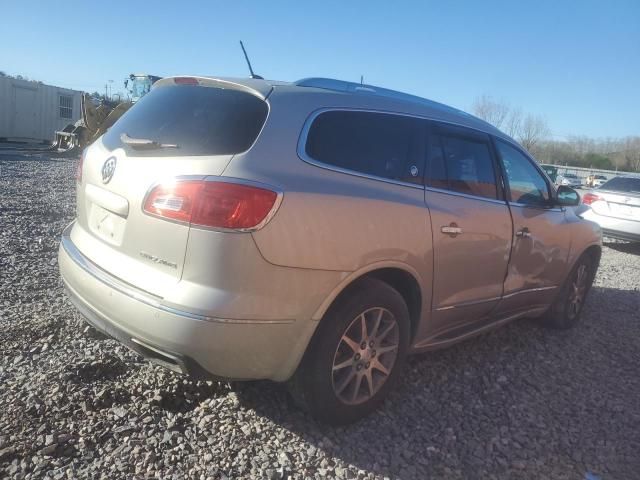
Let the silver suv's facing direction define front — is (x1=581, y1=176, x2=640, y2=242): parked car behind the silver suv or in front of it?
in front

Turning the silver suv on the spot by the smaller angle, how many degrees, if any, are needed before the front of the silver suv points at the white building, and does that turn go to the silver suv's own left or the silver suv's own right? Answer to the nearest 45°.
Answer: approximately 90° to the silver suv's own left

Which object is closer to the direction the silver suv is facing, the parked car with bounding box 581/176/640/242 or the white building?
the parked car

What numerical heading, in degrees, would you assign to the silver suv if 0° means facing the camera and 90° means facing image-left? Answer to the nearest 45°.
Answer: approximately 225°
